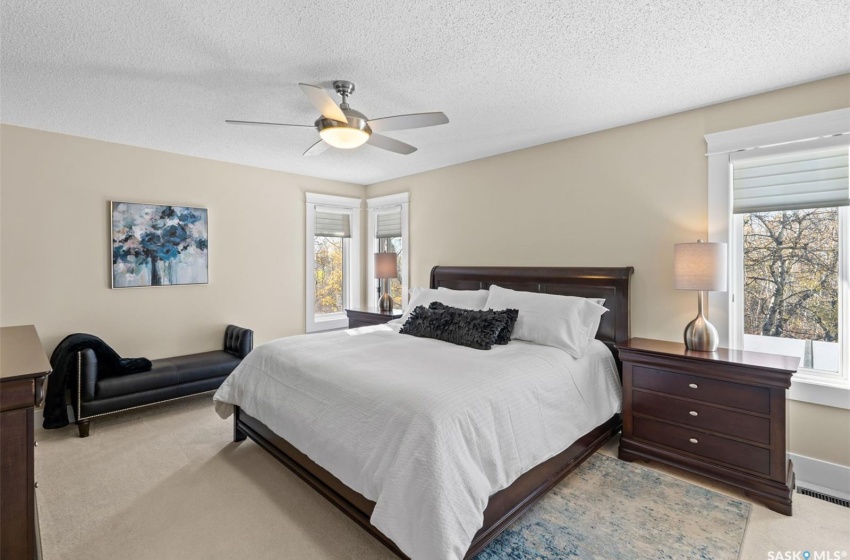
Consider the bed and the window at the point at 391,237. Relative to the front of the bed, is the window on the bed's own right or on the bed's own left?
on the bed's own right

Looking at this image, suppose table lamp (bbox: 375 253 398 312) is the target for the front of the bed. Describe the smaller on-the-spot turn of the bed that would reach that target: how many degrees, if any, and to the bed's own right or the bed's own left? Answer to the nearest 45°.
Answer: approximately 135° to the bed's own right

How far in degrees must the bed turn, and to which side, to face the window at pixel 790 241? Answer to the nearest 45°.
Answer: approximately 135° to its left

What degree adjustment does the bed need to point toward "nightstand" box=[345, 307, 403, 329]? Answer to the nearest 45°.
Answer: approximately 135° to its right

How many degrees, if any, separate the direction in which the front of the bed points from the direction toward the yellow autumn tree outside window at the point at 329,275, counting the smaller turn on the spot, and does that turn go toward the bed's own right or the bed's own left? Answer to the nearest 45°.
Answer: approximately 90° to the bed's own right

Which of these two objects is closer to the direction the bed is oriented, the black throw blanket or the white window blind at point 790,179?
the black throw blanket

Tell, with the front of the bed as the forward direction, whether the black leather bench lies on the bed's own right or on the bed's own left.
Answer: on the bed's own right

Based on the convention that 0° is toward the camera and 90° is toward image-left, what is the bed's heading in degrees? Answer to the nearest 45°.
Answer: approximately 45°

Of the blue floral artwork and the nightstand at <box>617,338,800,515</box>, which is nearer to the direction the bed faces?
the blue floral artwork
